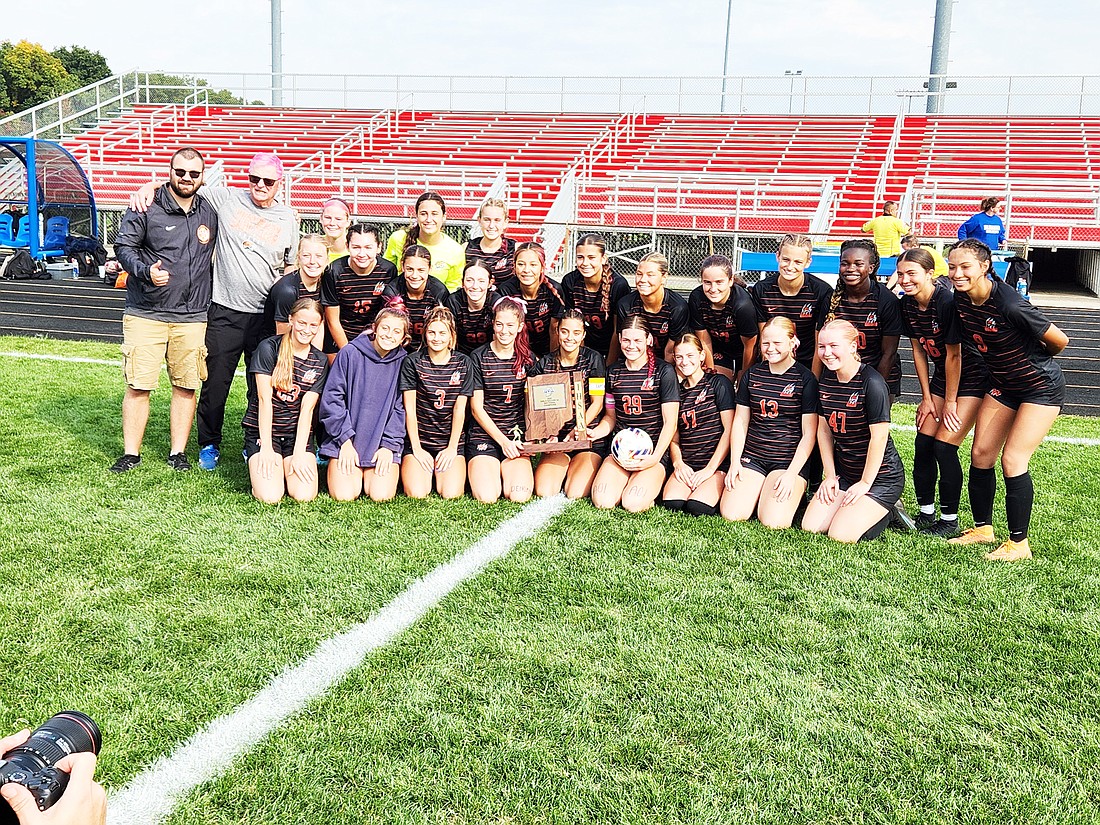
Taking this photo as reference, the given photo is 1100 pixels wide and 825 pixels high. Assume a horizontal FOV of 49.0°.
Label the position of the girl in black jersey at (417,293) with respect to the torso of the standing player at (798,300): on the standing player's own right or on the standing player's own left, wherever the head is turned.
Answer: on the standing player's own right

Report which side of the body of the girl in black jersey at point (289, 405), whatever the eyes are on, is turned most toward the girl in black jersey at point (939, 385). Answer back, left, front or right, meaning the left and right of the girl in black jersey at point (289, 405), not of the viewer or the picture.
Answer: left

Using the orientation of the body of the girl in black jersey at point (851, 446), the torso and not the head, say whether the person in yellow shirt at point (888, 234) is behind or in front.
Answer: behind

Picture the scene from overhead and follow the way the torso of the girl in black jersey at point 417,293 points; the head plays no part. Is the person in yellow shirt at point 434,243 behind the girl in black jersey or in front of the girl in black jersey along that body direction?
behind
